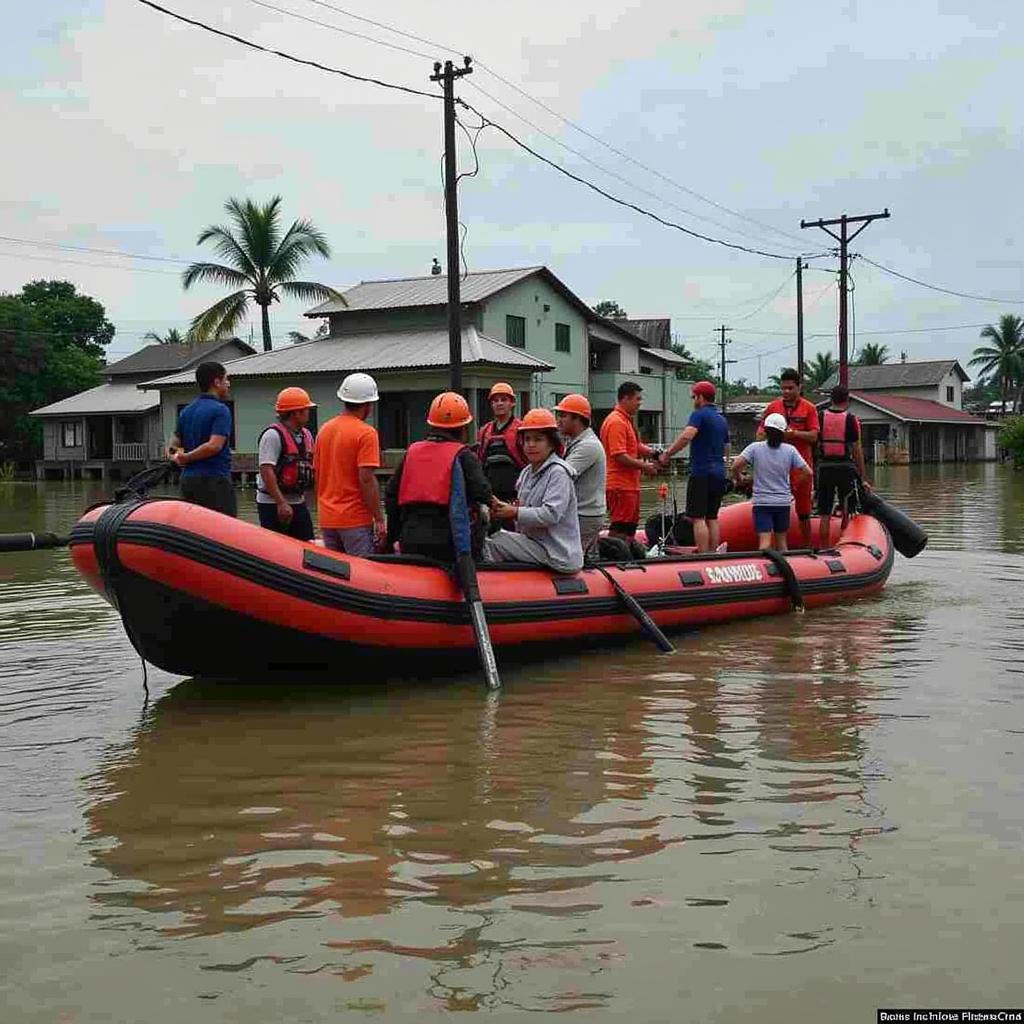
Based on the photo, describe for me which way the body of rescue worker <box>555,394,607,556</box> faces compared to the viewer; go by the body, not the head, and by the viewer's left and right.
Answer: facing to the left of the viewer

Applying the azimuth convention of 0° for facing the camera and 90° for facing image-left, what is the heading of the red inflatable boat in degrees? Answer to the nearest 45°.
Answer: approximately 45°

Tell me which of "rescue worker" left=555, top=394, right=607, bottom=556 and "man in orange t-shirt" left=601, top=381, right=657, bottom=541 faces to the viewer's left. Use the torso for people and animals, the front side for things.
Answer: the rescue worker

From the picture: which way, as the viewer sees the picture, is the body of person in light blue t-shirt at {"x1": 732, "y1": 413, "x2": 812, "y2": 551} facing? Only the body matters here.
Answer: away from the camera

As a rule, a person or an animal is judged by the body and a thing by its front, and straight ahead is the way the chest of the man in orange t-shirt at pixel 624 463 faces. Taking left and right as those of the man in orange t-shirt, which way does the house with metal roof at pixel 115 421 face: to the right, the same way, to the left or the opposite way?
to the right

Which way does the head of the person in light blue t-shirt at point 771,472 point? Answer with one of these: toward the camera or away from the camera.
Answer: away from the camera

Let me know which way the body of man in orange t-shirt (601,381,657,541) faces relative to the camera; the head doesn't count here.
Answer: to the viewer's right

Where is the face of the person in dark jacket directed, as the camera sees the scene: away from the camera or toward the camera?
away from the camera

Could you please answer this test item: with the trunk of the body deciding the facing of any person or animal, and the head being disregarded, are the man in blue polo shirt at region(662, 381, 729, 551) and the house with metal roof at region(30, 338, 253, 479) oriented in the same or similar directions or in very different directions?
very different directions

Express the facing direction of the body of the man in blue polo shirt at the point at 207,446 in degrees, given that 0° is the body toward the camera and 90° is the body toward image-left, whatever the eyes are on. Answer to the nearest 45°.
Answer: approximately 225°

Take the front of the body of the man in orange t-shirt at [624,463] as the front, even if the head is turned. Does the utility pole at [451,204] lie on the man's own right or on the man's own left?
on the man's own left

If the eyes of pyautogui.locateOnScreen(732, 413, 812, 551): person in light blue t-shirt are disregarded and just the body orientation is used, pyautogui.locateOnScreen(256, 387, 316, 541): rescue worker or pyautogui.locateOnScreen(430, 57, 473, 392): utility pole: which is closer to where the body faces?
the utility pole

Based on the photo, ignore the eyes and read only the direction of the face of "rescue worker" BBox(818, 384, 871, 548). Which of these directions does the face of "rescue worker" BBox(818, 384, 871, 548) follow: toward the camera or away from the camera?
away from the camera

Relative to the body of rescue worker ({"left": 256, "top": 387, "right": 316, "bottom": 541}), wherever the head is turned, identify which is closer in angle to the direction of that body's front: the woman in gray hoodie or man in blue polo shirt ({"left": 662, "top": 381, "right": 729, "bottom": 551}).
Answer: the woman in gray hoodie

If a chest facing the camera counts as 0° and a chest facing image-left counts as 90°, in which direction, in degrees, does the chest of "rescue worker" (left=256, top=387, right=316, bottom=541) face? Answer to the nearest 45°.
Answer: approximately 315°
